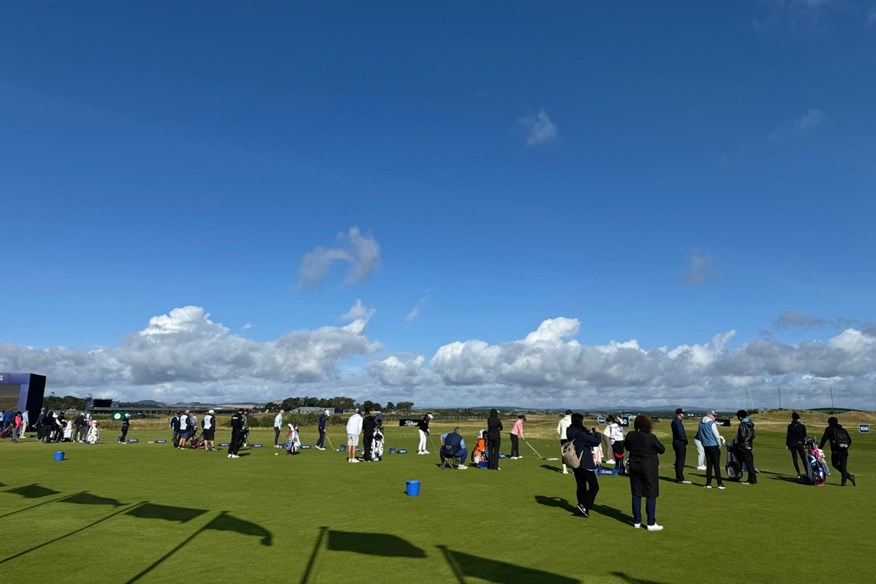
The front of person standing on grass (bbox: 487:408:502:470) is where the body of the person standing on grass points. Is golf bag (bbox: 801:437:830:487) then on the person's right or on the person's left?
on the person's right

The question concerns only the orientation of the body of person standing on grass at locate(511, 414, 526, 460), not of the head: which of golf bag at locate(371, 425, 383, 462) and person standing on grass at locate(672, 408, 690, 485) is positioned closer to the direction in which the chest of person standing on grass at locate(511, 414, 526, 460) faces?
the person standing on grass

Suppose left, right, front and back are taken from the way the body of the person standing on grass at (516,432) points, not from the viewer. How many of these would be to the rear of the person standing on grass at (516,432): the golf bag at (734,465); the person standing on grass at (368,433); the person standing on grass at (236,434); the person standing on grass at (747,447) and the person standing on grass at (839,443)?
2

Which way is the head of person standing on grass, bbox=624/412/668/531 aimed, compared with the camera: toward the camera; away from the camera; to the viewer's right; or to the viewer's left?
away from the camera

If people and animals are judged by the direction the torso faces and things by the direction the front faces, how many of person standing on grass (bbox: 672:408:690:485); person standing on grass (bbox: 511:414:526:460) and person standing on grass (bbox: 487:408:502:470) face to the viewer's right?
2

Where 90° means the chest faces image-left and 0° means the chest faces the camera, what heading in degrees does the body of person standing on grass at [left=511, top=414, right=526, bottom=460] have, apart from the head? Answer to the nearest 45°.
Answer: approximately 270°

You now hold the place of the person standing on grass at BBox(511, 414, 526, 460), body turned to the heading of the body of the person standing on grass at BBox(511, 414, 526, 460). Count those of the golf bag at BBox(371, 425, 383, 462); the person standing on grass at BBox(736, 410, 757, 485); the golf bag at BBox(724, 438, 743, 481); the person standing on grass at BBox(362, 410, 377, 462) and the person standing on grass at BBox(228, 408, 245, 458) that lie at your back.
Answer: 3

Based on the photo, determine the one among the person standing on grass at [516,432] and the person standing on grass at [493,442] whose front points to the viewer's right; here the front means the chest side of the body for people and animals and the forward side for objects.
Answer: the person standing on grass at [516,432]
